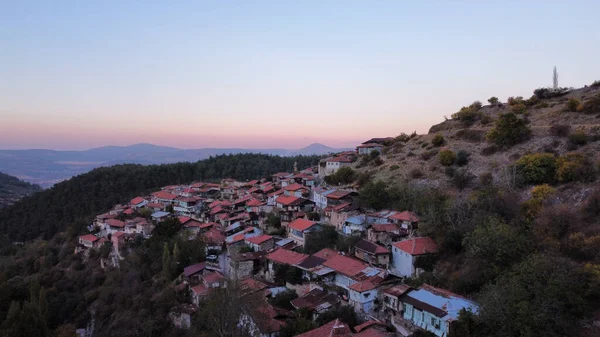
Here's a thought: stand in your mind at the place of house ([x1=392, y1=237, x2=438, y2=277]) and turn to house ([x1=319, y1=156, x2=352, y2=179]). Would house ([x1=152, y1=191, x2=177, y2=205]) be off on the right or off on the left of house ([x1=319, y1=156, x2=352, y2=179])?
left

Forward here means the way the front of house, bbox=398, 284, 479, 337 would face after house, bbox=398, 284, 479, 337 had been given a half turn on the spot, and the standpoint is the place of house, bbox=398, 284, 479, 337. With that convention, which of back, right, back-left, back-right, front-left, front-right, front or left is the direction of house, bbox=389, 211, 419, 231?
front-left

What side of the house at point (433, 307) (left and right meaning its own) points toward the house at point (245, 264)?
right

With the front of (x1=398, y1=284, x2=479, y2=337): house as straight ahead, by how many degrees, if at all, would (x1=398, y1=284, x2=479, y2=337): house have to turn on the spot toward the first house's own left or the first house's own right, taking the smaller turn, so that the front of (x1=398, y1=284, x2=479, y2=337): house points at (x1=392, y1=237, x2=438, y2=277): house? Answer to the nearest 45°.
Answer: approximately 135° to the first house's own right

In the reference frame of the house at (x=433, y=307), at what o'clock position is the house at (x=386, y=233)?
the house at (x=386, y=233) is roughly at 4 o'clock from the house at (x=433, y=307).

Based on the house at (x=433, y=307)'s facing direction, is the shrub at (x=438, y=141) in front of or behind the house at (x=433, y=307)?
behind

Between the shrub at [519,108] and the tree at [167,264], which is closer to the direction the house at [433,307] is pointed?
the tree

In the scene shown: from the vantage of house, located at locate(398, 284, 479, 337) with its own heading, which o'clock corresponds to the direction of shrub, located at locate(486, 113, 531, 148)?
The shrub is roughly at 5 o'clock from the house.

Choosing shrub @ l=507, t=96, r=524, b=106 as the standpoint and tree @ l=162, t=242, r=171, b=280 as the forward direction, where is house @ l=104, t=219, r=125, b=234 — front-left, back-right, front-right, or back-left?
front-right

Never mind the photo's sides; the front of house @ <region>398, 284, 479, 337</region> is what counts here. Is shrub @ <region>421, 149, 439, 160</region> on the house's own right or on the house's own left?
on the house's own right

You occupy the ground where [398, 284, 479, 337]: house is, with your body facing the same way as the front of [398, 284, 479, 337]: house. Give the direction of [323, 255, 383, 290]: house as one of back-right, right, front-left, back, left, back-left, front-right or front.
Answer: right

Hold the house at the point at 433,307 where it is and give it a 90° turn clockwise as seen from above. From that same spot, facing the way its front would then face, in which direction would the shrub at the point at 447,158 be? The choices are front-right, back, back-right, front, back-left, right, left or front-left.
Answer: front-right

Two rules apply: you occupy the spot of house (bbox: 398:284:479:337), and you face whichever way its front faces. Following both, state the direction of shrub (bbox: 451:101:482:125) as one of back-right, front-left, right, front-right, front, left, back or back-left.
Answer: back-right

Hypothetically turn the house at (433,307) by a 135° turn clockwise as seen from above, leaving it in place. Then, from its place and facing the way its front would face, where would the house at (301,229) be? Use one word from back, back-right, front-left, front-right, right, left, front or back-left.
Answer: front-left

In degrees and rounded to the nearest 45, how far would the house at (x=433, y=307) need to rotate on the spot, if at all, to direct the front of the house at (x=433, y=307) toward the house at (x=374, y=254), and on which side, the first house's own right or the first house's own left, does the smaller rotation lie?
approximately 90° to the first house's own right

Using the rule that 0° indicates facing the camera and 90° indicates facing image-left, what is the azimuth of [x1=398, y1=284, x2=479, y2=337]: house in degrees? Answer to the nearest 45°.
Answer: approximately 45°
